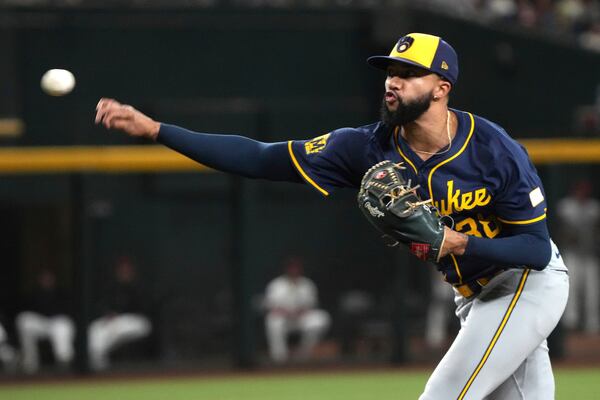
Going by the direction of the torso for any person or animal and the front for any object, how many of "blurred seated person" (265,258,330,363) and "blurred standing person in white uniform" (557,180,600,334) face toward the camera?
2

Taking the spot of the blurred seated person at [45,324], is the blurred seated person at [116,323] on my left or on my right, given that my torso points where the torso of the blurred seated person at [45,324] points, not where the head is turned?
on my left

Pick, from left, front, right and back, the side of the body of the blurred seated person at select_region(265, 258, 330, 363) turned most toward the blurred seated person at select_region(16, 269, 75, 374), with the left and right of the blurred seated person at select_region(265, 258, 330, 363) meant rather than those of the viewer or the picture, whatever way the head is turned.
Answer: right

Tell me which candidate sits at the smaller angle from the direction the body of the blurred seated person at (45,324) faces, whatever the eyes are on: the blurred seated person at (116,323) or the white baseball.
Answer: the white baseball

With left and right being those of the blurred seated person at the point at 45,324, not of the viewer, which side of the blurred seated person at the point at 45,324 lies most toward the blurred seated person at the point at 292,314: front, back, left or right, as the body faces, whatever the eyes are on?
left

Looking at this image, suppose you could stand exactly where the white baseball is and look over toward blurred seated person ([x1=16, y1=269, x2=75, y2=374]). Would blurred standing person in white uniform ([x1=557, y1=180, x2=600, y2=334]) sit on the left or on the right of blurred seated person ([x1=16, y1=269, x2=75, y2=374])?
right

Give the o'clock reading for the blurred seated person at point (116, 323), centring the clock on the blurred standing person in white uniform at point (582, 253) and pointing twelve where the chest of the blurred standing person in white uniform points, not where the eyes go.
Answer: The blurred seated person is roughly at 2 o'clock from the blurred standing person in white uniform.

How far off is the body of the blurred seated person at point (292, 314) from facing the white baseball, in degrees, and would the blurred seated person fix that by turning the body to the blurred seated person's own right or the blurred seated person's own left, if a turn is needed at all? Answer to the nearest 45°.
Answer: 0° — they already face it

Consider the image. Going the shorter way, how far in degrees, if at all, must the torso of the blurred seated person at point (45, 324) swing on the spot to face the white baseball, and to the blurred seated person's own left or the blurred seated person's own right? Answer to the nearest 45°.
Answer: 0° — they already face it

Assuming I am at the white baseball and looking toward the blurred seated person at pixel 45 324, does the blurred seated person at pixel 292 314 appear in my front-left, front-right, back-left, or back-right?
front-right

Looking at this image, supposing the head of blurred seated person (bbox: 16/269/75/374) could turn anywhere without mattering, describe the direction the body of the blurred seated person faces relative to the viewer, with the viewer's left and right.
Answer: facing the viewer

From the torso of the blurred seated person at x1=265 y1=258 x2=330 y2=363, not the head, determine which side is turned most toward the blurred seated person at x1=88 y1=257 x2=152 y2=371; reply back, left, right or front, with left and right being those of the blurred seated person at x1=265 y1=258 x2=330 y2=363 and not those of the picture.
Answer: right

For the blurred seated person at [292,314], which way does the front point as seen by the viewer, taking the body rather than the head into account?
toward the camera
